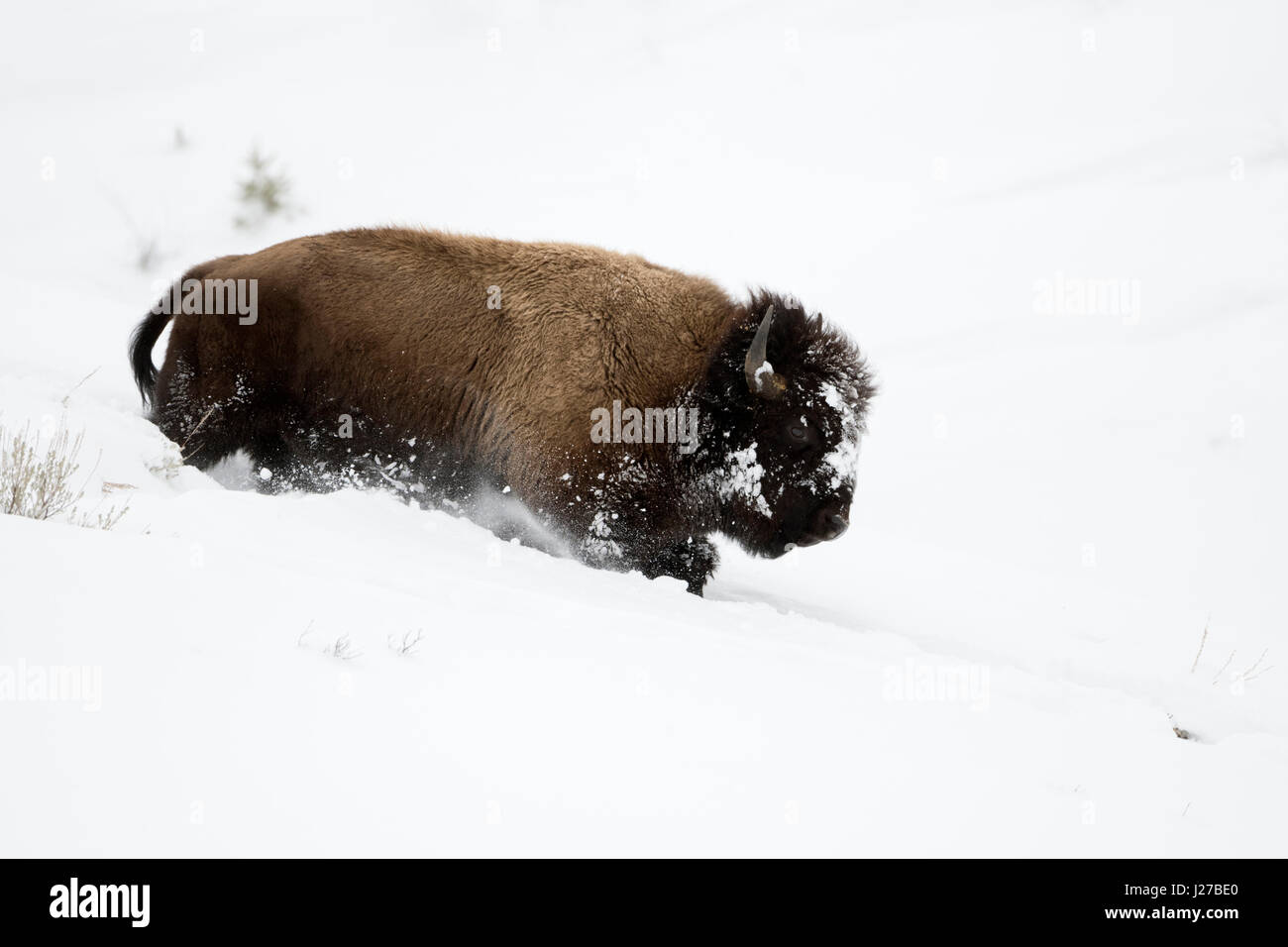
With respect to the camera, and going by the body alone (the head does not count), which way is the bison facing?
to the viewer's right

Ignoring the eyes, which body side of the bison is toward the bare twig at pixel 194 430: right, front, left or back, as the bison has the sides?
back
